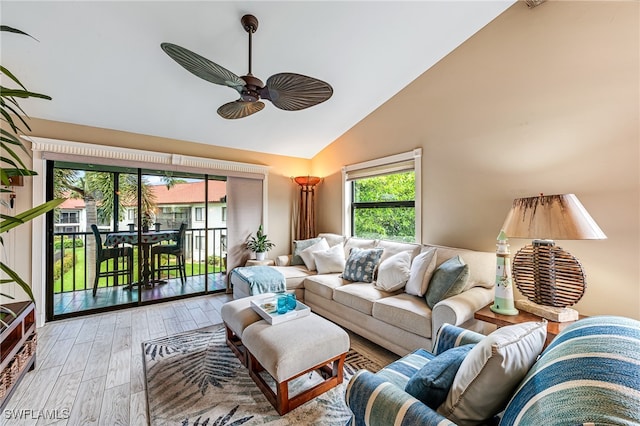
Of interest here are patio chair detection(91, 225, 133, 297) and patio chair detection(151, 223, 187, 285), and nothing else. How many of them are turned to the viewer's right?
1

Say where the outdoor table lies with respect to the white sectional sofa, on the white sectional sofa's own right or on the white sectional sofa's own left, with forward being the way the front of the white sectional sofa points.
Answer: on the white sectional sofa's own right

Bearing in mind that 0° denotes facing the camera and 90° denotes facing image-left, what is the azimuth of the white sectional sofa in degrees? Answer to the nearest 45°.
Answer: approximately 45°

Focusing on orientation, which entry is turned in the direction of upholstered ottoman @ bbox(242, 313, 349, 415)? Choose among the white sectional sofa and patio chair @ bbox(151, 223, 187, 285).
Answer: the white sectional sofa

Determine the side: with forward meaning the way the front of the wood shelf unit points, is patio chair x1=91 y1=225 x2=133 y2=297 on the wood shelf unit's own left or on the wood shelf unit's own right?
on the wood shelf unit's own left

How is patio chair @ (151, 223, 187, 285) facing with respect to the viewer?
to the viewer's left

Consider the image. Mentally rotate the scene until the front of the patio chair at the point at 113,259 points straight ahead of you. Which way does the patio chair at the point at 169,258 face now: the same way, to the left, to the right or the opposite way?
the opposite way

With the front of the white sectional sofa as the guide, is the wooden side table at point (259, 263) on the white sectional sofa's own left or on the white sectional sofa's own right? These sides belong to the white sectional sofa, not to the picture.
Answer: on the white sectional sofa's own right

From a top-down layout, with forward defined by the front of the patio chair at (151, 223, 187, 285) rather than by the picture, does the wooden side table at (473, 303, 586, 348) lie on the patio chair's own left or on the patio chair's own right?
on the patio chair's own left

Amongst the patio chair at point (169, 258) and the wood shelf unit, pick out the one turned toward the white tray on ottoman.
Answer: the wood shelf unit

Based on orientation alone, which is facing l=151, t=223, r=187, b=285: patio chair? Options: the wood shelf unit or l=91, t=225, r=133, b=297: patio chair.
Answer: l=91, t=225, r=133, b=297: patio chair

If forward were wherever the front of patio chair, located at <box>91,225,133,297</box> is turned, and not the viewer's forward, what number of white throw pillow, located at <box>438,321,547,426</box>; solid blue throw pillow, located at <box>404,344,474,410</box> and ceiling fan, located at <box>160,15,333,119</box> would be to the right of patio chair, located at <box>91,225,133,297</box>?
3

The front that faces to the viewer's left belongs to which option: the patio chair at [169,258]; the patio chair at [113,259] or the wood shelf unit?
the patio chair at [169,258]

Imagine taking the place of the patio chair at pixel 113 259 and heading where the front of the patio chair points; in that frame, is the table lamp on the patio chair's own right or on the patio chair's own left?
on the patio chair's own right

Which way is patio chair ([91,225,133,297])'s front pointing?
to the viewer's right
